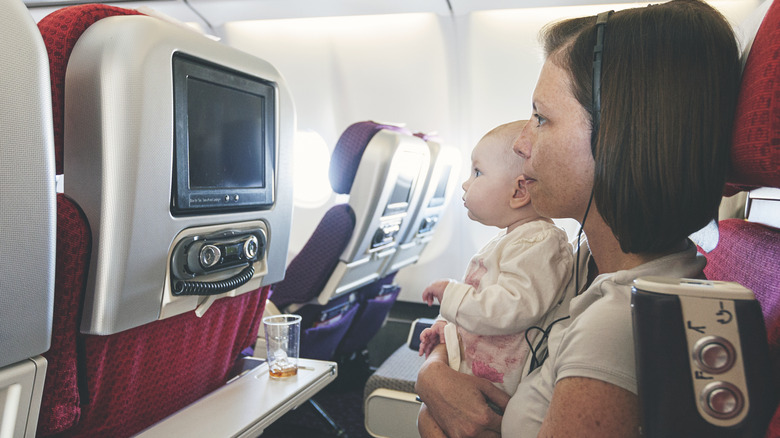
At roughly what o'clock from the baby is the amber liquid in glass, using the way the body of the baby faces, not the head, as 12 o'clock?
The amber liquid in glass is roughly at 12 o'clock from the baby.

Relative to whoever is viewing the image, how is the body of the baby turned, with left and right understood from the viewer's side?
facing to the left of the viewer

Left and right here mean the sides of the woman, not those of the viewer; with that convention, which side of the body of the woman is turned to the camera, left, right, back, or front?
left

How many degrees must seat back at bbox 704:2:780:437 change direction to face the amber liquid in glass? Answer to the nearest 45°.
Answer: approximately 45° to its right
